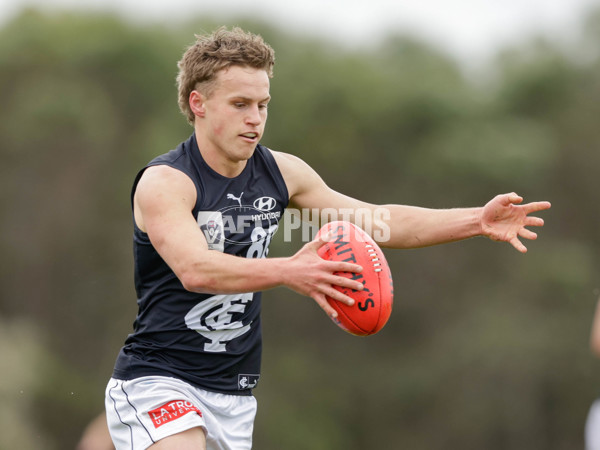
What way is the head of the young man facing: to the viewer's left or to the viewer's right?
to the viewer's right

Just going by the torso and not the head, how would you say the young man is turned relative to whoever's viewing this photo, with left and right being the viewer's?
facing the viewer and to the right of the viewer
